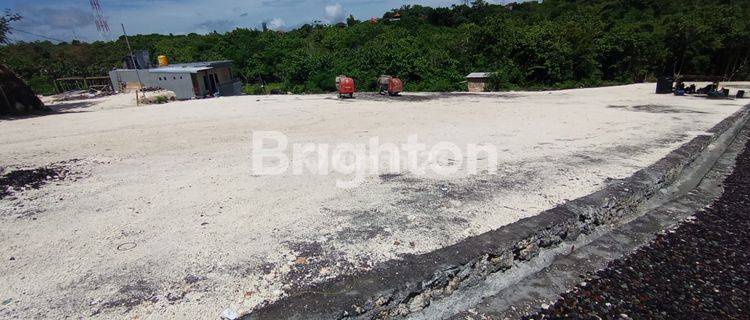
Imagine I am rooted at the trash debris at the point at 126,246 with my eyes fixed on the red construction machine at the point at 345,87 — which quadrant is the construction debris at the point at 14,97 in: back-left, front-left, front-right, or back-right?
front-left

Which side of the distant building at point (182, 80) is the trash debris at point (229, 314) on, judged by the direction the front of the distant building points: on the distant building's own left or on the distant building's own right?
on the distant building's own right

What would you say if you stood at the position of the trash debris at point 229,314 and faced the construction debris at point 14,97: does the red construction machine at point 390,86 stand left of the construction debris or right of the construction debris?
right

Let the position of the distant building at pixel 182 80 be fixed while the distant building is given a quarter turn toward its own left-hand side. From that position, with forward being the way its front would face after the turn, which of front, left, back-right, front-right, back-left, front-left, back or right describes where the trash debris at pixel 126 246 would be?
back-right

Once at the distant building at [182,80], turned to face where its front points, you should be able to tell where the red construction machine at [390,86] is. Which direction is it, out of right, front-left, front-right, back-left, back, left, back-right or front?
front

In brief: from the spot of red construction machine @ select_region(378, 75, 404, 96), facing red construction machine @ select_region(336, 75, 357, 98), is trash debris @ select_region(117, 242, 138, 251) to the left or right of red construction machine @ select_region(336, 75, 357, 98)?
left

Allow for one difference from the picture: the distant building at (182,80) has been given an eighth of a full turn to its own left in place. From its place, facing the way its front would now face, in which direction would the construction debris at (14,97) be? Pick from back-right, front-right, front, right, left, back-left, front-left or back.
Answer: back-right
